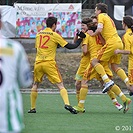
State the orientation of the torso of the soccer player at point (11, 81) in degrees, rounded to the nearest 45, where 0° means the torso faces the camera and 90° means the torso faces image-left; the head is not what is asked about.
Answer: approximately 180°

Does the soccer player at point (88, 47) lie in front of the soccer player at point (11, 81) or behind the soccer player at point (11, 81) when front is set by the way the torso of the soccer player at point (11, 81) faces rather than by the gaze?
in front

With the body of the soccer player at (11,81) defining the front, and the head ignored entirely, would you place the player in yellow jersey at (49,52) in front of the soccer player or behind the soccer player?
in front
